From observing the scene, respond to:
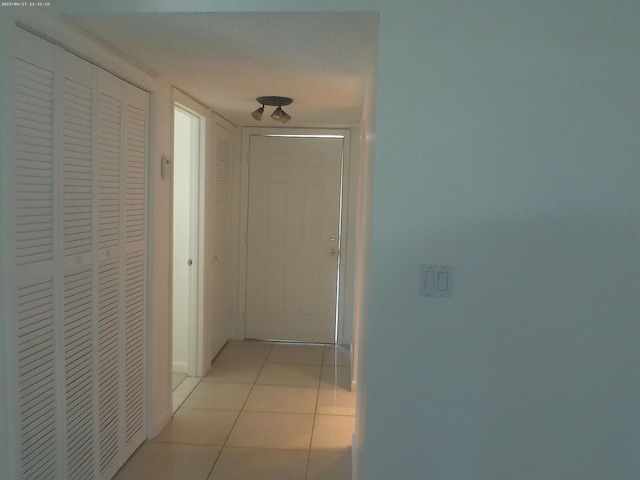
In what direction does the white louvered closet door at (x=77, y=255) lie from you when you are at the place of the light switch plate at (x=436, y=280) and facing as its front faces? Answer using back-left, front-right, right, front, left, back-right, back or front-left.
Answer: right

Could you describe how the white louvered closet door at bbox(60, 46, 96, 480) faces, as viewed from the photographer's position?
facing to the right of the viewer

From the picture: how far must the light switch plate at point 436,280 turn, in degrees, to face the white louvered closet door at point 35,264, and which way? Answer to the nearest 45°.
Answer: approximately 90° to its right

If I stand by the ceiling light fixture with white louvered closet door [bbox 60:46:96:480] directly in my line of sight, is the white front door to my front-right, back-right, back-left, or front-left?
back-right

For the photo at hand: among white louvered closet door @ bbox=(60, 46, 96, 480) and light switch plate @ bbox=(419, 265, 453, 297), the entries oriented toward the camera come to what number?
1

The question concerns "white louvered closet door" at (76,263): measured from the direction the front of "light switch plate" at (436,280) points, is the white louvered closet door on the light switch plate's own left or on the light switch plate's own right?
on the light switch plate's own right

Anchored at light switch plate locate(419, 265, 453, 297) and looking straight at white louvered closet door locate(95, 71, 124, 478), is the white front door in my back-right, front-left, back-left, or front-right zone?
front-right

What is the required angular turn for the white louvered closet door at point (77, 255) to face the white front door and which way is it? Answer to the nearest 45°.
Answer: approximately 45° to its left

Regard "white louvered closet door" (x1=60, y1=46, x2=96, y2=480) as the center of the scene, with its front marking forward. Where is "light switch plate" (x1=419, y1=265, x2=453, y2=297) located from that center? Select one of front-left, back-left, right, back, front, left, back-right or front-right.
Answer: front-right
